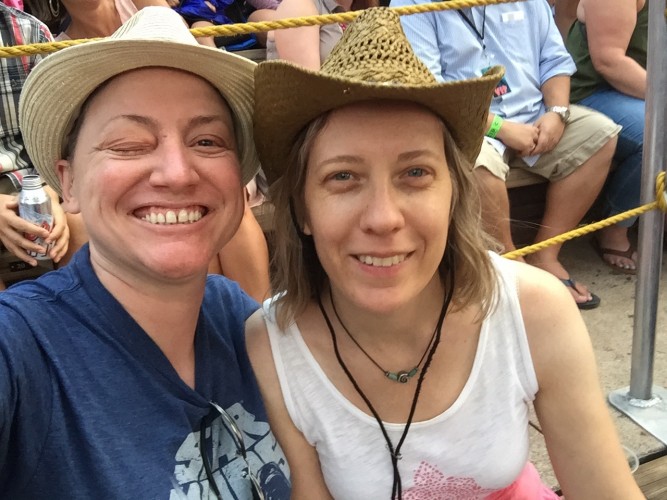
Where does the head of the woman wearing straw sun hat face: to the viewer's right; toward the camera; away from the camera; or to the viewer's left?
toward the camera

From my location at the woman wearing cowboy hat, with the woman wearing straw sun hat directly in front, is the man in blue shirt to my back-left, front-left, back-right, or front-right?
back-right

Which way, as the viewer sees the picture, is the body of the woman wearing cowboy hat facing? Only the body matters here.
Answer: toward the camera

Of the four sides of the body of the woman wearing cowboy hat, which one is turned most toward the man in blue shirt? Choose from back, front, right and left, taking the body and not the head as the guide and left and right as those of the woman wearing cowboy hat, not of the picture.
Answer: back

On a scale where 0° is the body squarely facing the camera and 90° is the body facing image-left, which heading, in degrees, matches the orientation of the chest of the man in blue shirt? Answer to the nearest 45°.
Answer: approximately 0°

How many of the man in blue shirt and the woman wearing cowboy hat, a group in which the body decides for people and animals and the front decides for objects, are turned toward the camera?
2

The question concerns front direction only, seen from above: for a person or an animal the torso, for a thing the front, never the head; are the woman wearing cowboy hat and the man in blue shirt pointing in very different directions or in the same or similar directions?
same or similar directions

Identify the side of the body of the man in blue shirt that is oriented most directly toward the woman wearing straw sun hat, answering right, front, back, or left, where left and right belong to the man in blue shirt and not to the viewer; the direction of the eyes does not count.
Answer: front

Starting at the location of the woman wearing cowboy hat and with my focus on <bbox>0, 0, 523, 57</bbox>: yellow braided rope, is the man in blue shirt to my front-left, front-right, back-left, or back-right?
front-right

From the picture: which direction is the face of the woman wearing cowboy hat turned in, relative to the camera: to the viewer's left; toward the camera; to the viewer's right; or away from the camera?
toward the camera

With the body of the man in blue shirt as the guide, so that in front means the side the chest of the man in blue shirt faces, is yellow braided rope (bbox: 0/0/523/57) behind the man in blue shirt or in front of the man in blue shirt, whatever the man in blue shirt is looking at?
in front

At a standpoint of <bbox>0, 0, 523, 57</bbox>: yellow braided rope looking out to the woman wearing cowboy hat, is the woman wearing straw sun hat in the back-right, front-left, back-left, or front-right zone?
front-right
